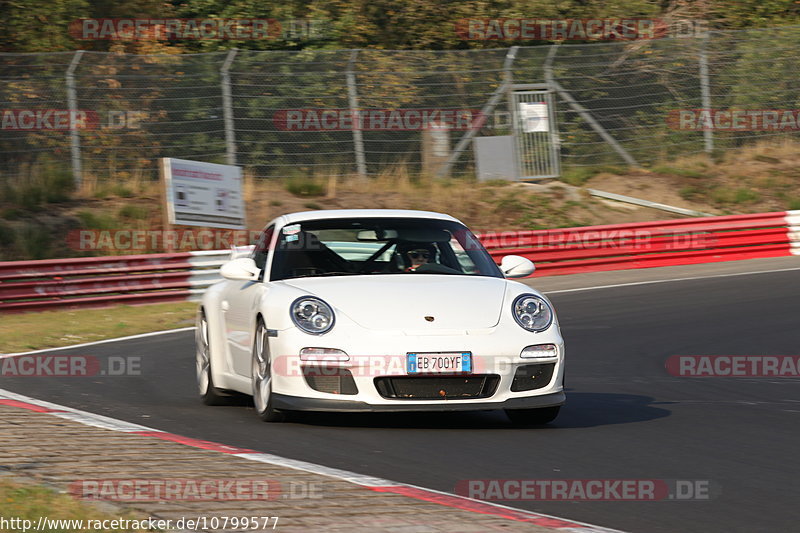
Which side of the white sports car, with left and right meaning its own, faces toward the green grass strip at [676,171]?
back

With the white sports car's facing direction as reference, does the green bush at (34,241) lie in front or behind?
behind

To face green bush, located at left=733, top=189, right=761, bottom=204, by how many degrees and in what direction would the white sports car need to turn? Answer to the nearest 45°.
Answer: approximately 180°

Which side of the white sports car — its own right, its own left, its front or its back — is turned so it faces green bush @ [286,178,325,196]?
back

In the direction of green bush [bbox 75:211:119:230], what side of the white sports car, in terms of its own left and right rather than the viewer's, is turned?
back

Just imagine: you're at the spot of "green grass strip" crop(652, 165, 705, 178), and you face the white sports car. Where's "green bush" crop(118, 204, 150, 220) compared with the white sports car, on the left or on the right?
right

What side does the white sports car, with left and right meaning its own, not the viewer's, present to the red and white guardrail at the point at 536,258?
back

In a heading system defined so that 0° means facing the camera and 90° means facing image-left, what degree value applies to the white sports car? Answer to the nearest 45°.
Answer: approximately 0°

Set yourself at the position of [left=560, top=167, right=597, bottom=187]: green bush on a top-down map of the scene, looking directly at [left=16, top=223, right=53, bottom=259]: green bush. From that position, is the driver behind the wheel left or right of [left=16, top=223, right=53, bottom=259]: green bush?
left

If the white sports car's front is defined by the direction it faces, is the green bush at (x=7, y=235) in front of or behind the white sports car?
behind

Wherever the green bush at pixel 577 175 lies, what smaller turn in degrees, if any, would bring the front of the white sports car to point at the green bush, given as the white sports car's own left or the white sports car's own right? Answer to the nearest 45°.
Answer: approximately 180°
